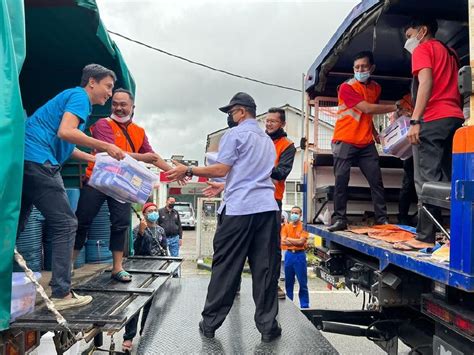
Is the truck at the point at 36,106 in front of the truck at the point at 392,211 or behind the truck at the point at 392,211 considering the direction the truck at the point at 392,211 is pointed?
behind

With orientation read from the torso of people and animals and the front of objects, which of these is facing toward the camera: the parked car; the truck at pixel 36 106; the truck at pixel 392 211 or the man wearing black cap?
the parked car

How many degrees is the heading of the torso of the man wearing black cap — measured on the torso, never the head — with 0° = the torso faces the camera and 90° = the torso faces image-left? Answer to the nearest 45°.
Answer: approximately 135°

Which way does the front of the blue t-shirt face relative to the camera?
to the viewer's right

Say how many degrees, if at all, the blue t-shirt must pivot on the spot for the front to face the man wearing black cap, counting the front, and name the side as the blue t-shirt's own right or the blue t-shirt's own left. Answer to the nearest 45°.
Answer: approximately 45° to the blue t-shirt's own right

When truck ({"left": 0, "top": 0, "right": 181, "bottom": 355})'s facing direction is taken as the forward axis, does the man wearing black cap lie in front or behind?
behind

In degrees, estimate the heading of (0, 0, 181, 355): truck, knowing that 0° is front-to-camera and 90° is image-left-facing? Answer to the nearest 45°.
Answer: approximately 135°

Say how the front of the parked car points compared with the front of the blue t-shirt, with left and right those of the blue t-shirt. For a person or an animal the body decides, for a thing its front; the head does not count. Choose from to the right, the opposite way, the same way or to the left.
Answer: to the right

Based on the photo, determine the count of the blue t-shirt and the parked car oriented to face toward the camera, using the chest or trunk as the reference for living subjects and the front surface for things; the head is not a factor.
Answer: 1

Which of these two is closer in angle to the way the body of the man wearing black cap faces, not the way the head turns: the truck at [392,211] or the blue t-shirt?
the blue t-shirt

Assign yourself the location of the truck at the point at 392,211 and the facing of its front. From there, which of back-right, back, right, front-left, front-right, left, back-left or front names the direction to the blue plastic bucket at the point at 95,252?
back-left

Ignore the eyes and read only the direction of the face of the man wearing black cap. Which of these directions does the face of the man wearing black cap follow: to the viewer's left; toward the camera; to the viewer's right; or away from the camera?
to the viewer's left

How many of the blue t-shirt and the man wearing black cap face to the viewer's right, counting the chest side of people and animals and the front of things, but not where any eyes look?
1

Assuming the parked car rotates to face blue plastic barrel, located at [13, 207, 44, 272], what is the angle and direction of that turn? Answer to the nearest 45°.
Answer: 0° — it already faces it
